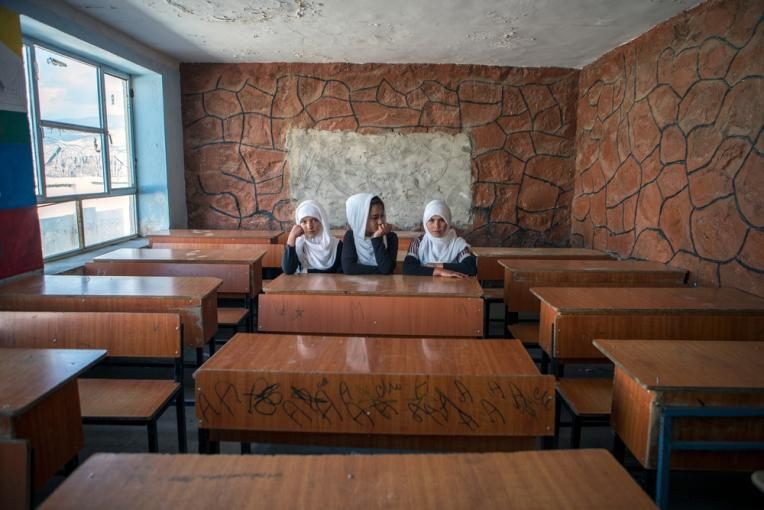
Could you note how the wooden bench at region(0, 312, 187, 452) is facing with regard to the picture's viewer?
facing the viewer

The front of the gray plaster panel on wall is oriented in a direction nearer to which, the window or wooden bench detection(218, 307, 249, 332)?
the wooden bench

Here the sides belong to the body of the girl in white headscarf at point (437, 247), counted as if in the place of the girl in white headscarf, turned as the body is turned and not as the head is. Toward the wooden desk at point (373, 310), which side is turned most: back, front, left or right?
front

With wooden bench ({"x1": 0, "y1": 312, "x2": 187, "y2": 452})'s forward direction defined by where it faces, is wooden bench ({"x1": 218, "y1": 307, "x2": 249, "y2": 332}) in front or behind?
behind

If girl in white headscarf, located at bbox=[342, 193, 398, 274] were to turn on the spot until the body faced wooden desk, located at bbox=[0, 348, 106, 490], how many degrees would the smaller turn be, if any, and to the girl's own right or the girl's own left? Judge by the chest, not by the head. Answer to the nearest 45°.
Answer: approximately 90° to the girl's own right

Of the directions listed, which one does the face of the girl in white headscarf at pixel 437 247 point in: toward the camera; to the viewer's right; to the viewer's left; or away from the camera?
toward the camera

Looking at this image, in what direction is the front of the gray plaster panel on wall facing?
toward the camera

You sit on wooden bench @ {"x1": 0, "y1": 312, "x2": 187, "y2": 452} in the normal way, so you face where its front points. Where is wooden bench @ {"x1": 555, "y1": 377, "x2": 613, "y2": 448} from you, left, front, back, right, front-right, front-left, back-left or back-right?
front-left

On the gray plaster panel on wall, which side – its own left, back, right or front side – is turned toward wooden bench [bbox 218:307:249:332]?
front

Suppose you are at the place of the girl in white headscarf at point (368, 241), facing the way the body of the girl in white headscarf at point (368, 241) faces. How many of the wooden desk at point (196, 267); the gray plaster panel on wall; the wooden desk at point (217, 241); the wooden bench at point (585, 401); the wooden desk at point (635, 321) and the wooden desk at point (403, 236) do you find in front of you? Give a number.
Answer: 2
